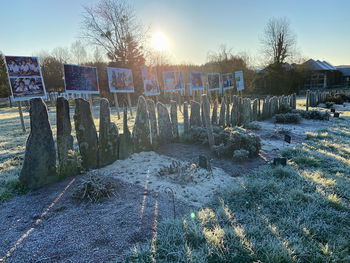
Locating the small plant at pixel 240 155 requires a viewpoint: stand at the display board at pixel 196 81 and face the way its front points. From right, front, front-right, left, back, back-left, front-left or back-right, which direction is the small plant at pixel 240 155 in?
front

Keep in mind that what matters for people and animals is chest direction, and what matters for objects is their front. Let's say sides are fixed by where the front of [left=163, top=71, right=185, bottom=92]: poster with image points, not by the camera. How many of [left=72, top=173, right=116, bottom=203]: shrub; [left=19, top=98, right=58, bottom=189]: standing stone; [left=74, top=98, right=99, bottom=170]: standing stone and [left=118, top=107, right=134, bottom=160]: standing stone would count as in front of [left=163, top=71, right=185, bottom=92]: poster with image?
4

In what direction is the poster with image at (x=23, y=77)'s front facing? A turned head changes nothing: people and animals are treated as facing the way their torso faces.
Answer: toward the camera

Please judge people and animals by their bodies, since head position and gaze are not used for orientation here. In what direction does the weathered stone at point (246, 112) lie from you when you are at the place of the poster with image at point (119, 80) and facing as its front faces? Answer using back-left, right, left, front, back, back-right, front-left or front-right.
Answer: front-left

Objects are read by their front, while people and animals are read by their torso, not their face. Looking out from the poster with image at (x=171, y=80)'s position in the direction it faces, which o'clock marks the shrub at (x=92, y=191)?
The shrub is roughly at 12 o'clock from the poster with image.

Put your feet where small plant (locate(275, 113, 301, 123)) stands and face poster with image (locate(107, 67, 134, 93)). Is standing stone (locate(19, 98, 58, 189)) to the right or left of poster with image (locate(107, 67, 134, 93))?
left

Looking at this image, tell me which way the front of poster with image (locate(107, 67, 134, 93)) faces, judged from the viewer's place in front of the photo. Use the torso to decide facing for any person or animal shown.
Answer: facing the viewer

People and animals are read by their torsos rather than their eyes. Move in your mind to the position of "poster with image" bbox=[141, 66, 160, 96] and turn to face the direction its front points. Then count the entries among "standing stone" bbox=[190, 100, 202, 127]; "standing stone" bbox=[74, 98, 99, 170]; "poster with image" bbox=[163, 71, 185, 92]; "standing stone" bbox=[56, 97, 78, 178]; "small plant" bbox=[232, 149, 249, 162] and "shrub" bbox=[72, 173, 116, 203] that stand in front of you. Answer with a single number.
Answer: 5

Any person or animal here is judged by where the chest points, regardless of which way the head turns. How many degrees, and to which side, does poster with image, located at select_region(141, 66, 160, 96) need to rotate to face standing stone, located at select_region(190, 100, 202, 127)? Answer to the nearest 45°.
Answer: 0° — it already faces it

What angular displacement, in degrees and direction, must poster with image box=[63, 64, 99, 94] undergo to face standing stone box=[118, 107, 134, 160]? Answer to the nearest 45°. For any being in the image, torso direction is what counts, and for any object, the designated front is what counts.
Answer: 0° — it already faces it

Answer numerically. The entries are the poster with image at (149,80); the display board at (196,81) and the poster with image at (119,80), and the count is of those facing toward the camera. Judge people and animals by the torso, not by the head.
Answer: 3

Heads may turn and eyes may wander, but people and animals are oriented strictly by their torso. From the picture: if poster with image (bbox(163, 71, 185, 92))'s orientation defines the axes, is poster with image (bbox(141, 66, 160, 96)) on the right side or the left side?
on its right

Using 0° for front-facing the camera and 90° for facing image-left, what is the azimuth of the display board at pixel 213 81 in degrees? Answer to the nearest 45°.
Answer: approximately 0°

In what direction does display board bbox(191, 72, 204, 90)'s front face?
toward the camera

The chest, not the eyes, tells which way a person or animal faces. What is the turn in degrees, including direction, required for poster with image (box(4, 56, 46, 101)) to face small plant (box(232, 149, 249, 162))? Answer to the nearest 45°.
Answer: approximately 45° to its left

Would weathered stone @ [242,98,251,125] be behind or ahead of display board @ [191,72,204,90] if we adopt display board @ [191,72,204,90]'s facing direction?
ahead
